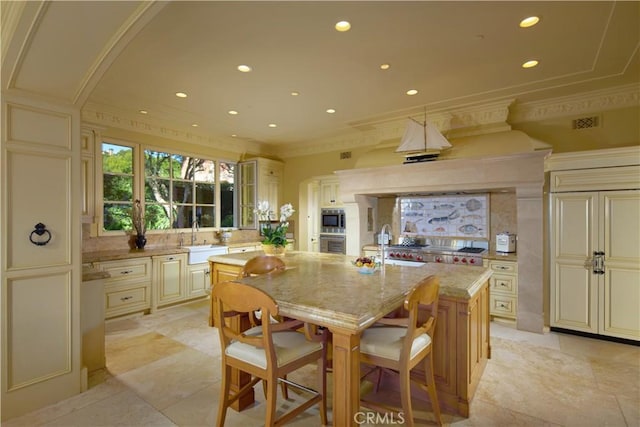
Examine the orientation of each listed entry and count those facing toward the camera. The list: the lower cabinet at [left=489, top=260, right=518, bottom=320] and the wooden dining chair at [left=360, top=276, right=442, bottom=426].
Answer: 1

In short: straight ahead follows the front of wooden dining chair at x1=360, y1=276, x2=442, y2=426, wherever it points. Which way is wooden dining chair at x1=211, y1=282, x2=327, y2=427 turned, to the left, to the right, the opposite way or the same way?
to the right

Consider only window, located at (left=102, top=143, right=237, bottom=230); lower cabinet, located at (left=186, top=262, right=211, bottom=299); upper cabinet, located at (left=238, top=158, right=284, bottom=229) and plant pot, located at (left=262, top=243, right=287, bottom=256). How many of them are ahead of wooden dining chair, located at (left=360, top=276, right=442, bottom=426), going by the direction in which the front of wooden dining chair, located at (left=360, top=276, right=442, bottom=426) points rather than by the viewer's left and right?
4

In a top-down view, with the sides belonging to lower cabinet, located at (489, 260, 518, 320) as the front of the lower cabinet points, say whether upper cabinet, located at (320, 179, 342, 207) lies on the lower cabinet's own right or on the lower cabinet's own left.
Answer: on the lower cabinet's own right

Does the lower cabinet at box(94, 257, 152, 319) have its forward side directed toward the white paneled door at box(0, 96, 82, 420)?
no

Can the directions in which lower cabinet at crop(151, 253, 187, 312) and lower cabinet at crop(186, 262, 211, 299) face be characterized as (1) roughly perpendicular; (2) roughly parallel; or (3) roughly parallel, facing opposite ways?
roughly parallel

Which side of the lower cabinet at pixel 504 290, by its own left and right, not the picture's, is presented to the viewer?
front

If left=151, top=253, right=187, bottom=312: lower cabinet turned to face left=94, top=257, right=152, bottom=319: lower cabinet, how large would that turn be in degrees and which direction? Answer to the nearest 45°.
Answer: approximately 90° to its right

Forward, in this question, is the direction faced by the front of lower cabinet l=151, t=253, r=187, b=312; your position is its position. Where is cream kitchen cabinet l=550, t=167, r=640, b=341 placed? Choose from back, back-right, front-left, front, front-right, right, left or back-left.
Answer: front

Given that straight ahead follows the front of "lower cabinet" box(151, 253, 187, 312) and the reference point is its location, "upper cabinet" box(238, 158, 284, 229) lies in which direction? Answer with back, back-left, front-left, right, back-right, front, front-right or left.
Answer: left

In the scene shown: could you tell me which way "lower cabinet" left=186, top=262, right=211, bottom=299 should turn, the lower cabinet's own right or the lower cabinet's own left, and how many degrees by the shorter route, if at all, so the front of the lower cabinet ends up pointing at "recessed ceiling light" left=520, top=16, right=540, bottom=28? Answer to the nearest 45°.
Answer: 0° — it already faces it

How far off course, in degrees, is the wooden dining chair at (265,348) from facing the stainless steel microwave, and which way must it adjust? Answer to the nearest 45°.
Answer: approximately 45° to its left

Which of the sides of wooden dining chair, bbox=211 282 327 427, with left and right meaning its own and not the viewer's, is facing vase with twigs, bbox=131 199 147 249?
left

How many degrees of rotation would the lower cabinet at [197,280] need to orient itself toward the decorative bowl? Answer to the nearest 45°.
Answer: approximately 45° to its right
